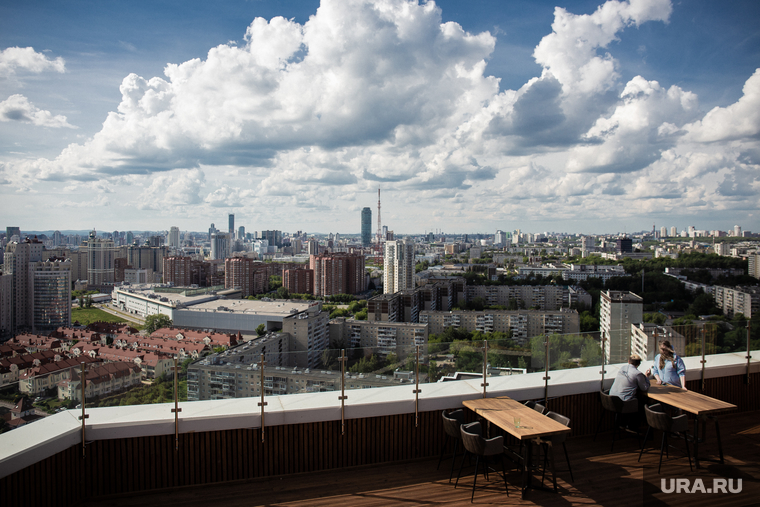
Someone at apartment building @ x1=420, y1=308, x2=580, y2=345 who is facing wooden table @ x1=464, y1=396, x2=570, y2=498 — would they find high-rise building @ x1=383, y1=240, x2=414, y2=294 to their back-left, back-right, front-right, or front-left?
back-right

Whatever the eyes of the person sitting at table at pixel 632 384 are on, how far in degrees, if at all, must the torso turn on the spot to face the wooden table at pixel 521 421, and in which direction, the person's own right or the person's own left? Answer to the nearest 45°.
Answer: approximately 180°

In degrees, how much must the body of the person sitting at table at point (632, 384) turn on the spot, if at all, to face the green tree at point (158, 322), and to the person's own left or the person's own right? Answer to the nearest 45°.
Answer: approximately 90° to the person's own left

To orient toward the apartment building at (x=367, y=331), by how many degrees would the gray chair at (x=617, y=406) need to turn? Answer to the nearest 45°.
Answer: approximately 90° to its left

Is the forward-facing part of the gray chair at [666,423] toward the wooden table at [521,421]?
no

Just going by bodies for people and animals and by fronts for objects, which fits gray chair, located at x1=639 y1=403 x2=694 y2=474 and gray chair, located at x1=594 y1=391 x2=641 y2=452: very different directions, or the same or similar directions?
same or similar directions

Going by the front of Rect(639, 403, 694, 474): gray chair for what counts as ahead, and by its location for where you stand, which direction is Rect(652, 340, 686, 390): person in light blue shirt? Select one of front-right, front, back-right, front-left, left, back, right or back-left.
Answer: front-left

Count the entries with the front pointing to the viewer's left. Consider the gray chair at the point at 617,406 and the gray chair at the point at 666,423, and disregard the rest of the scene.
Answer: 0

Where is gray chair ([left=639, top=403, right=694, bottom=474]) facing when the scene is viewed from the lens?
facing away from the viewer and to the right of the viewer

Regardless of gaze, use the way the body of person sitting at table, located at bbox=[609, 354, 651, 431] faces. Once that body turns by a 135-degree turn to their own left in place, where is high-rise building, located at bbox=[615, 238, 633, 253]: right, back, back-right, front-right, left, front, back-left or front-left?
right

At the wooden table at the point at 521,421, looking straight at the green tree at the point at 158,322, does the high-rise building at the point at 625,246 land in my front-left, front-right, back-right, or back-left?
front-right

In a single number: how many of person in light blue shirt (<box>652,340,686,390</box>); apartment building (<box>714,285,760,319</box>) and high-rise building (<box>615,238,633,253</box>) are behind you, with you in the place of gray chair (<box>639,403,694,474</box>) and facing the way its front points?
0

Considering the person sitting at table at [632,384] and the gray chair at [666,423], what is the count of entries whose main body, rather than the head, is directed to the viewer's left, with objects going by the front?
0

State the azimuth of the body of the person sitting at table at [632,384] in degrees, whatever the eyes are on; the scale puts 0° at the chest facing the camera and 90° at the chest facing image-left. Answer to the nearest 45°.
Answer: approximately 225°

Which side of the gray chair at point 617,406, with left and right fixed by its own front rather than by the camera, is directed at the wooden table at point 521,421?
back

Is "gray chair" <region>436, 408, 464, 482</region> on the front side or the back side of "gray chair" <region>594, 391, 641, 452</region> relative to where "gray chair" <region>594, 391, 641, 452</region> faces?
on the back side
